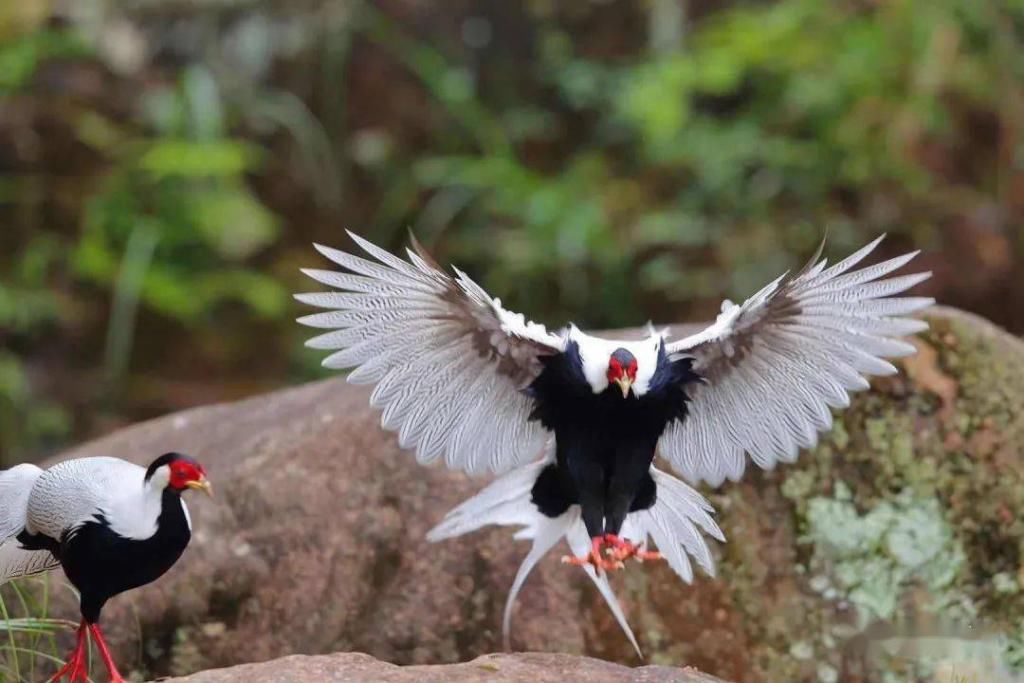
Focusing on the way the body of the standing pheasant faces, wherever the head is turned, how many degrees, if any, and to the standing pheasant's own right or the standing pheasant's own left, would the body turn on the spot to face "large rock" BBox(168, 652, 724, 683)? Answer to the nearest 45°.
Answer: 0° — it already faces it

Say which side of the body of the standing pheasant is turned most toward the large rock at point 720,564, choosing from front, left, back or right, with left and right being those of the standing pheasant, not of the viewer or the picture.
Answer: front

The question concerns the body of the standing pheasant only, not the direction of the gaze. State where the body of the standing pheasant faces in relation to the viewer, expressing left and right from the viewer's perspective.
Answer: facing to the right of the viewer
